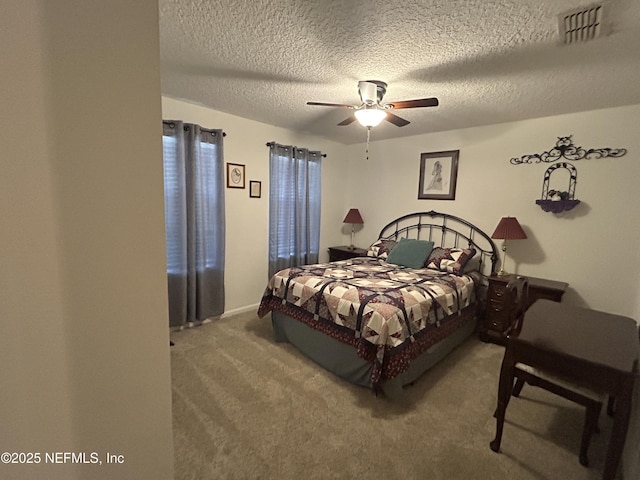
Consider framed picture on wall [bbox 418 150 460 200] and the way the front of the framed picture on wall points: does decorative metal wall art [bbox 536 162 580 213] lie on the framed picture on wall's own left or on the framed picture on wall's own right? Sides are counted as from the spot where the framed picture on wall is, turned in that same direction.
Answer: on the framed picture on wall's own left

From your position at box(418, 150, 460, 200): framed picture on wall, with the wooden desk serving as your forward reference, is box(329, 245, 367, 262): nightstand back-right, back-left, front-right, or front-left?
back-right

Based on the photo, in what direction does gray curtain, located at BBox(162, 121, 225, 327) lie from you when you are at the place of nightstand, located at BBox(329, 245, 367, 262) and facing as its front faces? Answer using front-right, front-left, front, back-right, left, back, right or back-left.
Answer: front

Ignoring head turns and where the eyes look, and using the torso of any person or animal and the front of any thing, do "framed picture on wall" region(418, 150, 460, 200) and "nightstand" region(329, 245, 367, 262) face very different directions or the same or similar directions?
same or similar directions

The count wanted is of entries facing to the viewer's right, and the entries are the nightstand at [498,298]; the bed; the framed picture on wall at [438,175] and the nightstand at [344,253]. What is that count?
0

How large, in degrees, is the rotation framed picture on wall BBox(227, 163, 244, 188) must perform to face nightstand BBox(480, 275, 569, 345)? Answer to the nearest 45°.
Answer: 0° — it already faces it

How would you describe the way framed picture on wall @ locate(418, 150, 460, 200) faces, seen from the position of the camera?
facing the viewer and to the left of the viewer

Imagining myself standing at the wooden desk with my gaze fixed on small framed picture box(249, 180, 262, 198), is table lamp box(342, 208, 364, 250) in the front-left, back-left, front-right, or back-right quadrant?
front-right

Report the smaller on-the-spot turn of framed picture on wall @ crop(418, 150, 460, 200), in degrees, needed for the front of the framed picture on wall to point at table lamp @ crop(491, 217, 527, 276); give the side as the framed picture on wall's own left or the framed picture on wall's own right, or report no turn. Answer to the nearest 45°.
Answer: approximately 90° to the framed picture on wall's own left

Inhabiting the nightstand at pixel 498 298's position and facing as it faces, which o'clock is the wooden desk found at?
The wooden desk is roughly at 10 o'clock from the nightstand.

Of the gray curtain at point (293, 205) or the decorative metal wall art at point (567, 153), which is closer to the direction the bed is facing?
the gray curtain

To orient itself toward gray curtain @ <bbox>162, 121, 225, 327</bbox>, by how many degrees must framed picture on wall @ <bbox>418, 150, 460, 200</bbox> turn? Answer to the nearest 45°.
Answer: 0° — it already faces it

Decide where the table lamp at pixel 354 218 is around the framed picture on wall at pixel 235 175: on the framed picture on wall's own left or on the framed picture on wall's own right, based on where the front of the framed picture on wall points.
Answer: on the framed picture on wall's own left

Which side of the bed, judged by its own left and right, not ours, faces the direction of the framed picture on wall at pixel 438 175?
back

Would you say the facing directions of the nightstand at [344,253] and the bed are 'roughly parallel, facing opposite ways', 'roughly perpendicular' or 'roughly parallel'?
roughly parallel

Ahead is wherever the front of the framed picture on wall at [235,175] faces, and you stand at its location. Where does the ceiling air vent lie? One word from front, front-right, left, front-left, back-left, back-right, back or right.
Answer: front
